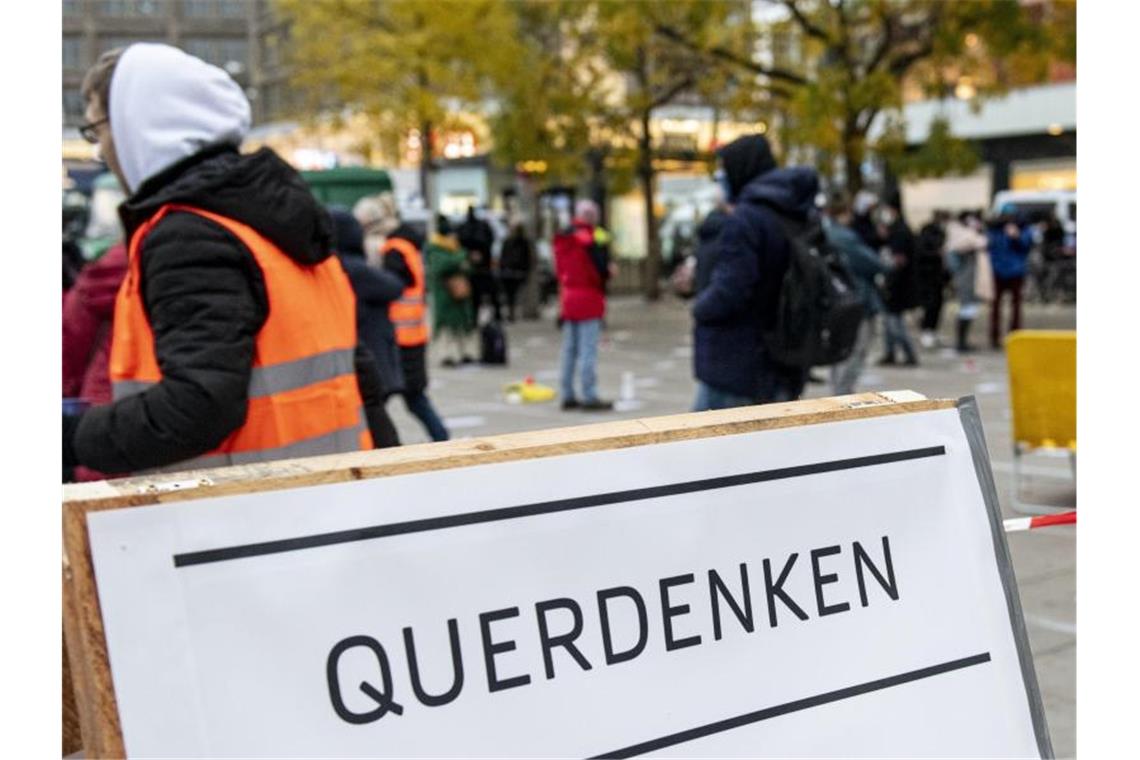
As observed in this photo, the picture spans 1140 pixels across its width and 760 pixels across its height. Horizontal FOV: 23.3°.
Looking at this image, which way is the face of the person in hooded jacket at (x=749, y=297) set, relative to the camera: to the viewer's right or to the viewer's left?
to the viewer's left

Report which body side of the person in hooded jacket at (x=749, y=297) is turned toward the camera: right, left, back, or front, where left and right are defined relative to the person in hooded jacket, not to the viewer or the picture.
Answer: left

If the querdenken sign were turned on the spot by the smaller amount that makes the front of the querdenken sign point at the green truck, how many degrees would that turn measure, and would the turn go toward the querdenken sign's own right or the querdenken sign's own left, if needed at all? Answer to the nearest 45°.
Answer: approximately 135° to the querdenken sign's own left

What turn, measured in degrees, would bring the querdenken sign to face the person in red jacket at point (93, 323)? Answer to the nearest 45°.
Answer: approximately 180°

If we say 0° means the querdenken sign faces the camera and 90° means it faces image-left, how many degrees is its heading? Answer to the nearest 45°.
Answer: approximately 315°

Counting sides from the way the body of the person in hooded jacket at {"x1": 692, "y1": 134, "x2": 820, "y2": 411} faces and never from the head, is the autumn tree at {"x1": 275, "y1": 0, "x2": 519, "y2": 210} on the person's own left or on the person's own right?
on the person's own right
